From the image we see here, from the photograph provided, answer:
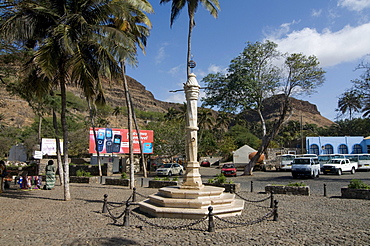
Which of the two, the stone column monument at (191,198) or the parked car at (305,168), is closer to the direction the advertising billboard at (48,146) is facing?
the stone column monument

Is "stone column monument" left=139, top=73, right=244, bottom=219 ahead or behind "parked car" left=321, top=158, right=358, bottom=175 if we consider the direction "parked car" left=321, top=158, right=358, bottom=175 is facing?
ahead

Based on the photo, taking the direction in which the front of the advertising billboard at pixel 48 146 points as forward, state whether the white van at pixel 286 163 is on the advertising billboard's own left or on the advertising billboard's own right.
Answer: on the advertising billboard's own left

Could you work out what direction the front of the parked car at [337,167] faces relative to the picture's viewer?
facing the viewer and to the left of the viewer

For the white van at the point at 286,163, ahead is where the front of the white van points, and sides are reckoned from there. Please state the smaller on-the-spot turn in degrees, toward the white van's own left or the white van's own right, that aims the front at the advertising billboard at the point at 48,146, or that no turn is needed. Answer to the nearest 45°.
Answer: approximately 45° to the white van's own right

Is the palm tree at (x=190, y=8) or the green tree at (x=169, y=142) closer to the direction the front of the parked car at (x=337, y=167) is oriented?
the palm tree

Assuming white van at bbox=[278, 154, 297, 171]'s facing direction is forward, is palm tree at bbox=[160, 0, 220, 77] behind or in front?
in front

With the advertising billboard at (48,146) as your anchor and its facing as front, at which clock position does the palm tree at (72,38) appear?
The palm tree is roughly at 12 o'clock from the advertising billboard.

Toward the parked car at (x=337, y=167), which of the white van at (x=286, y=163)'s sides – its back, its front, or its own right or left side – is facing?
left

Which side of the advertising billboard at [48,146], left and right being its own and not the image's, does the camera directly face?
front
